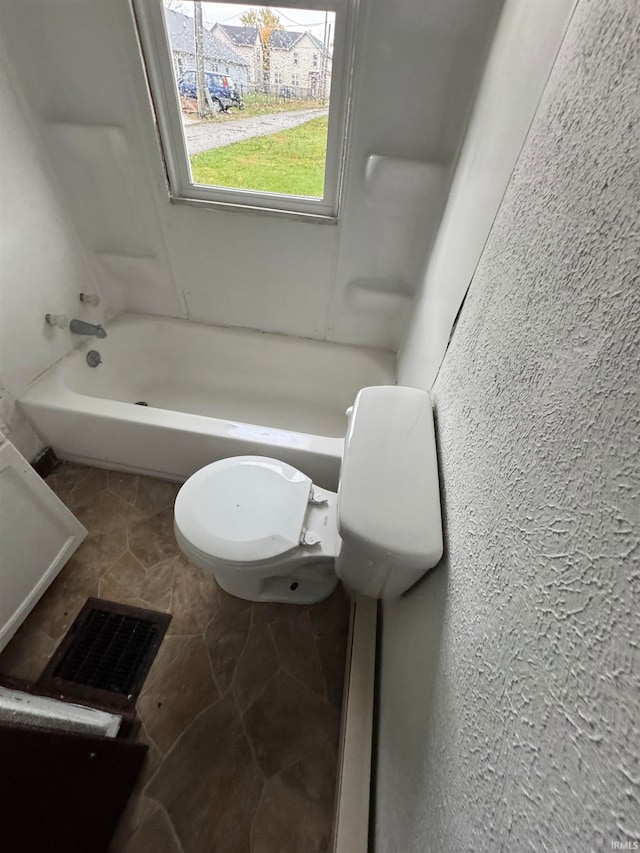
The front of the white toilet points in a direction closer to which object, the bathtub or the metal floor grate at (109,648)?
the metal floor grate

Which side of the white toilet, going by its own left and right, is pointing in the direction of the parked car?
right

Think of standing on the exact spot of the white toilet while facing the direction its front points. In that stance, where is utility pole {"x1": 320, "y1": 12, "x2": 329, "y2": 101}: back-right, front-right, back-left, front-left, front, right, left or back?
right

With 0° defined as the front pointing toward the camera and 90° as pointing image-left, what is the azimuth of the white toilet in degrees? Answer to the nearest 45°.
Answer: approximately 90°

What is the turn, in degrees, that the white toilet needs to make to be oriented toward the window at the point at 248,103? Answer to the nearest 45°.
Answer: approximately 90° to its right

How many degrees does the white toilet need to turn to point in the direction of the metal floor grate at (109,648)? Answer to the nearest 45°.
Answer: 0° — it already faces it

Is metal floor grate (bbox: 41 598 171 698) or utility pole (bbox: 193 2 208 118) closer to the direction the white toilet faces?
the metal floor grate

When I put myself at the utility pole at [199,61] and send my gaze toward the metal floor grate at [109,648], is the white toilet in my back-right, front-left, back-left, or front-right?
front-left

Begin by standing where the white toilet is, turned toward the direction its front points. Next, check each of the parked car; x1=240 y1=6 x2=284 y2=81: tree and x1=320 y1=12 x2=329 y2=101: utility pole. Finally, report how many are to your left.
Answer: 0

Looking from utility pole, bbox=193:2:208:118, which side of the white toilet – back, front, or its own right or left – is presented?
right

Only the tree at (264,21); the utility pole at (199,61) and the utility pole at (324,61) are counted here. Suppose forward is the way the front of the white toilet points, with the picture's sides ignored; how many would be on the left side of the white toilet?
0
